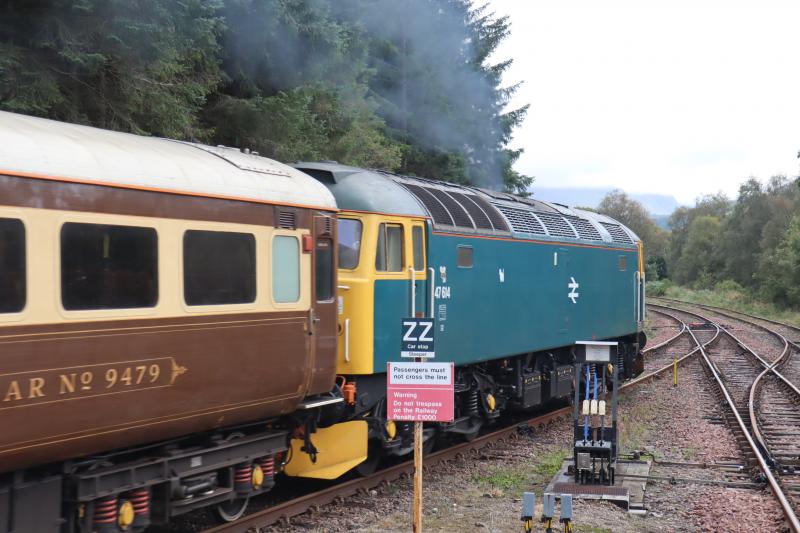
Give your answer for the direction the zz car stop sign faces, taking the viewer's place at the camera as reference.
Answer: facing the viewer

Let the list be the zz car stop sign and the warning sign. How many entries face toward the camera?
2

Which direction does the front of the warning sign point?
toward the camera

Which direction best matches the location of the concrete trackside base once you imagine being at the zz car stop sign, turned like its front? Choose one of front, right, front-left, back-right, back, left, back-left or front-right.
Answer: back-left

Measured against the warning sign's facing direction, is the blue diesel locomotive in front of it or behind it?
behind

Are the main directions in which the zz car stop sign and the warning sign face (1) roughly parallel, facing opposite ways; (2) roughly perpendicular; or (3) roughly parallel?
roughly parallel

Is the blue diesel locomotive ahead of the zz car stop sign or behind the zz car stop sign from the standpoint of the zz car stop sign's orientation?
behind
